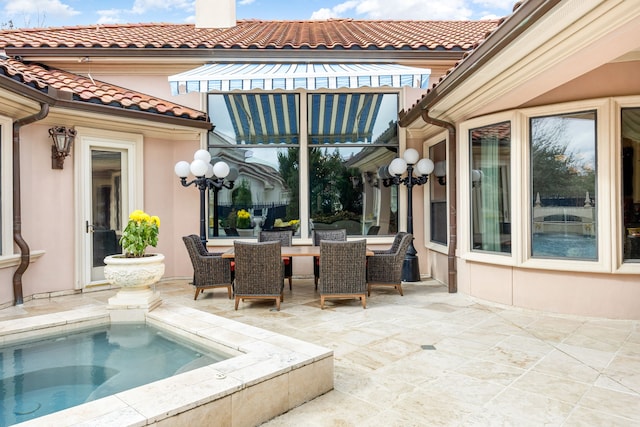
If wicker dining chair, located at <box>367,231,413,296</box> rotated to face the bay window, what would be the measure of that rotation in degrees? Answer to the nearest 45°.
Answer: approximately 180°

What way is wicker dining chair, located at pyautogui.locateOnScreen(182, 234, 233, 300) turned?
to the viewer's right

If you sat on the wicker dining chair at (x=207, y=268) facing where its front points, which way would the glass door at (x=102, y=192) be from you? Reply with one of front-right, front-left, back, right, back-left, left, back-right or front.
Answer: back-left

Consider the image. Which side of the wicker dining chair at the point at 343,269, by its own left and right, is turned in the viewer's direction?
back

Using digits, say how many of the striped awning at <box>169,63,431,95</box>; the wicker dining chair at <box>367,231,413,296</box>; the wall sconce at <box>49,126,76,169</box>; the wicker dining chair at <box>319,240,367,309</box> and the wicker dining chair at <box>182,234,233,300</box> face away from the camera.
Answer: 1

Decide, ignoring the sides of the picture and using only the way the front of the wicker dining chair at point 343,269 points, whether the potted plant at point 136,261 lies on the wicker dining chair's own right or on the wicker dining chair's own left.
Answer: on the wicker dining chair's own left

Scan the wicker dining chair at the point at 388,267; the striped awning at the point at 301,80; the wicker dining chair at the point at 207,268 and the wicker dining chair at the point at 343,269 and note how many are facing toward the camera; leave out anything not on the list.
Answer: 1

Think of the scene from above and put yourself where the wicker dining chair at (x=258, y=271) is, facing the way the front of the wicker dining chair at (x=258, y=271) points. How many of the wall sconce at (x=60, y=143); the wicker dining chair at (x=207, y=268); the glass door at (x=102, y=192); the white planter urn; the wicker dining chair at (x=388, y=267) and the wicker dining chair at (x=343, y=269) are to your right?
2

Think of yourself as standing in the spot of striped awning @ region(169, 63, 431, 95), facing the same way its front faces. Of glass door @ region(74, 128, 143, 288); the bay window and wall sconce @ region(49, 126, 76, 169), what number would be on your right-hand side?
2

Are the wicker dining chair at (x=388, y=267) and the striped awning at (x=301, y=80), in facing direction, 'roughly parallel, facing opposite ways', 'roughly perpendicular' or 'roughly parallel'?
roughly perpendicular

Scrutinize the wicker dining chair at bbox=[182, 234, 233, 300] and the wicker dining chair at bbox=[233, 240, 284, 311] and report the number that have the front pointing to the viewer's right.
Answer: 1

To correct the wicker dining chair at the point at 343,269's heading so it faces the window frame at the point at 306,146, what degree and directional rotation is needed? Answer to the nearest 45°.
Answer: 0° — it already faces it

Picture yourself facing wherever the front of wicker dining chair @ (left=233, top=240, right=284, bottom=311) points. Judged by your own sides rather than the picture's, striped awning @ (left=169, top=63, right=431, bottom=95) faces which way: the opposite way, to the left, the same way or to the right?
the opposite way

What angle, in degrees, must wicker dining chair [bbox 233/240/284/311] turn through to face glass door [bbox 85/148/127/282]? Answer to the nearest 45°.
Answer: approximately 45° to its left

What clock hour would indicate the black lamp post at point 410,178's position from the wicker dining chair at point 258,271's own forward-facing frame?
The black lamp post is roughly at 2 o'clock from the wicker dining chair.
